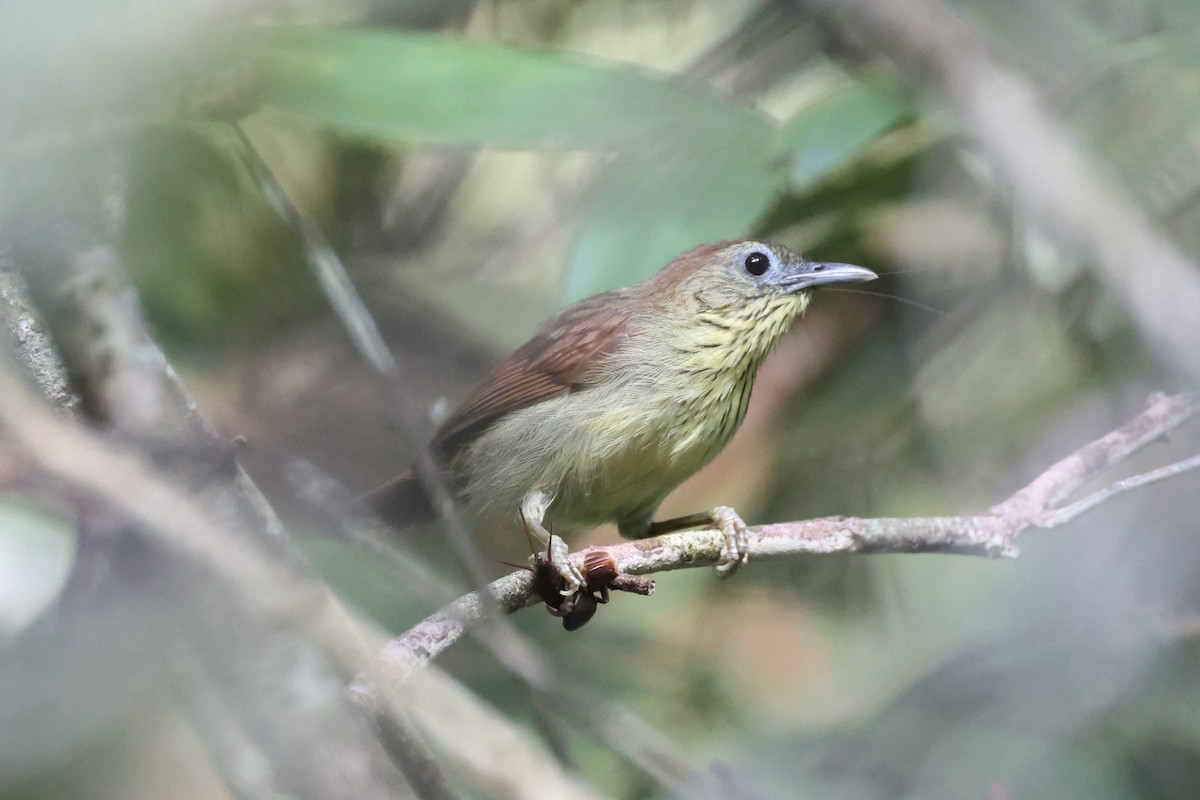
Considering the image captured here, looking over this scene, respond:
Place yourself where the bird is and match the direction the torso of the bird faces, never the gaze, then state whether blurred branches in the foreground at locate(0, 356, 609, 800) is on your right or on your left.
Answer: on your right

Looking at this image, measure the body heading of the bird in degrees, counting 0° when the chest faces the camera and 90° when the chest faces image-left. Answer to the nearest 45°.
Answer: approximately 270°

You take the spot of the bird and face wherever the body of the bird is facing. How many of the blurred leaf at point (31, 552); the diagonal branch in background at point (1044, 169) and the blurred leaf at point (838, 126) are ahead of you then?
2

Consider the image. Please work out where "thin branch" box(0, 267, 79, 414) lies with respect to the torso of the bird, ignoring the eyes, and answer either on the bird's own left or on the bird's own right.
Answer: on the bird's own right

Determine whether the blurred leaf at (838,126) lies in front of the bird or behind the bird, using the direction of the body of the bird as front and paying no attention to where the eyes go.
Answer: in front
